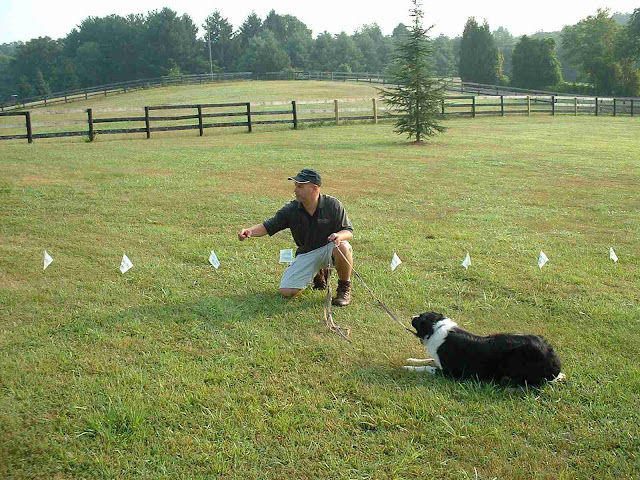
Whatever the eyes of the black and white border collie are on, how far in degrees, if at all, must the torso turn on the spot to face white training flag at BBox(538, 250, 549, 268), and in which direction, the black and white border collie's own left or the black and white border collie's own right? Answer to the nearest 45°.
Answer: approximately 90° to the black and white border collie's own right

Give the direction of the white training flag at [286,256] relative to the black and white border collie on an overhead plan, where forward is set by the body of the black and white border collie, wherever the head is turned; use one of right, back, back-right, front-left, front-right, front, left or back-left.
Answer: front-right

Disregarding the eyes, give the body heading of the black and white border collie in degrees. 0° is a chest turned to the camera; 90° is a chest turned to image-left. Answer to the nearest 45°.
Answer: approximately 90°

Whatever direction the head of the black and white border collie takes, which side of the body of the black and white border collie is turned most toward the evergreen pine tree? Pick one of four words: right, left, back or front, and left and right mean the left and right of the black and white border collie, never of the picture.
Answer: right

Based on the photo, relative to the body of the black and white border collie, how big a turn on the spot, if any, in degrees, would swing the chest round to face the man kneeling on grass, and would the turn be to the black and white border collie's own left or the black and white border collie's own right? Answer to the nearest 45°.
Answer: approximately 45° to the black and white border collie's own right
